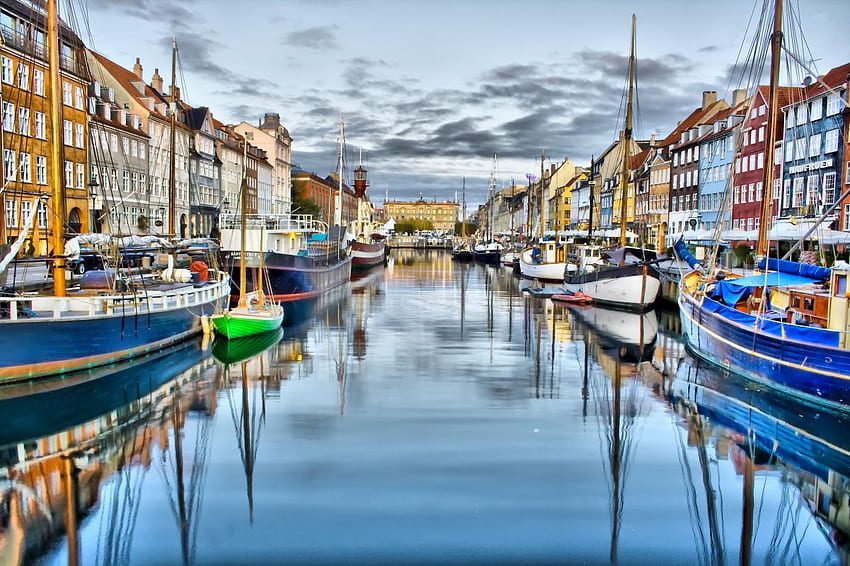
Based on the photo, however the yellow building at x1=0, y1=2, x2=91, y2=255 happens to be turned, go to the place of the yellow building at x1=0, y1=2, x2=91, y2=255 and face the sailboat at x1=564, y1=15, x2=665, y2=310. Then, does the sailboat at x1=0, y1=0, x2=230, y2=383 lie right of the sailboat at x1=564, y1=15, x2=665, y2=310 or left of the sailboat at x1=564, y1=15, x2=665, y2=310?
right

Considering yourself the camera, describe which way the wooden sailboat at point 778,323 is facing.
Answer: facing away from the viewer and to the left of the viewer

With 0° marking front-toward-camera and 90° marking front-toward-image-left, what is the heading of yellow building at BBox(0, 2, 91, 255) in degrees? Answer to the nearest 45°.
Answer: approximately 315°

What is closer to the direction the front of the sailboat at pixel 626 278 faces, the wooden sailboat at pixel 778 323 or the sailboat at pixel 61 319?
the wooden sailboat

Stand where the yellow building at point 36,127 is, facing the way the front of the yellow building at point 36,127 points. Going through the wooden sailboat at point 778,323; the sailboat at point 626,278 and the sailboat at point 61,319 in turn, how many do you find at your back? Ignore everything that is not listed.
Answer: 0

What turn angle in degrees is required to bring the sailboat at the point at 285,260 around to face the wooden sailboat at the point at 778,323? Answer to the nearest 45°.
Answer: approximately 90° to its right

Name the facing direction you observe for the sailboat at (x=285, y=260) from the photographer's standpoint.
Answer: facing away from the viewer and to the right of the viewer

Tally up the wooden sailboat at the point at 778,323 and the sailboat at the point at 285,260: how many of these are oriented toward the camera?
0

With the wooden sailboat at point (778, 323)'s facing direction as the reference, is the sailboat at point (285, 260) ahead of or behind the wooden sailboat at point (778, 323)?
ahead

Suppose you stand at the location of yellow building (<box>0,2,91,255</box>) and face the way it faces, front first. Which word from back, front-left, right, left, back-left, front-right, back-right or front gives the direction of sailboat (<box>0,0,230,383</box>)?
front-right

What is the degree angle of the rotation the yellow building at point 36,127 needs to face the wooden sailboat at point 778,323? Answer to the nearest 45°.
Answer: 0° — it already faces it

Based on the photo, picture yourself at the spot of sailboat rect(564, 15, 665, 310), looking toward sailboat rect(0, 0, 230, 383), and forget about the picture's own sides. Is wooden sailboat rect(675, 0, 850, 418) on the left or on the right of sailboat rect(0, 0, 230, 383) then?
left

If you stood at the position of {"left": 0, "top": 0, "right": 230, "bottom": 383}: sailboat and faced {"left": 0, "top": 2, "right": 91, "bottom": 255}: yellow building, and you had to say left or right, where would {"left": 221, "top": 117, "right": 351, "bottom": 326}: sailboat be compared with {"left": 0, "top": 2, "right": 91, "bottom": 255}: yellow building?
right
